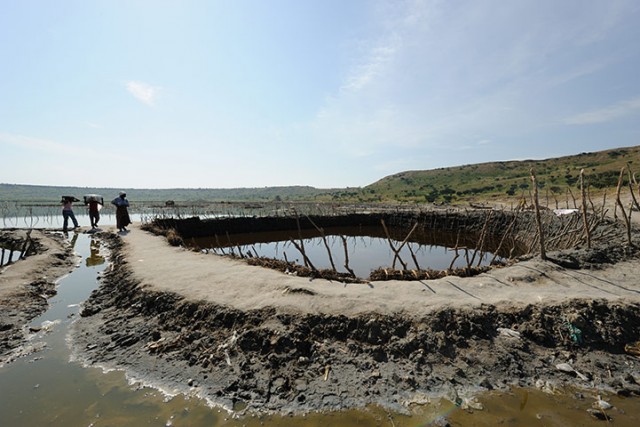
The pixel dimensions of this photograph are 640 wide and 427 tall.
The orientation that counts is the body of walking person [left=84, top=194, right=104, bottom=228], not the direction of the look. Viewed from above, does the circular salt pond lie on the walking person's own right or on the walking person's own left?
on the walking person's own left

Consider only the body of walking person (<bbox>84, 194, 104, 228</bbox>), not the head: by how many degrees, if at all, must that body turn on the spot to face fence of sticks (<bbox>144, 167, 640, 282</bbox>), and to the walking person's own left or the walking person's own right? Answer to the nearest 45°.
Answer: approximately 45° to the walking person's own left

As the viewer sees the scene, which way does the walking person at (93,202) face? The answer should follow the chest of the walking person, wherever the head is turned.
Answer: toward the camera
